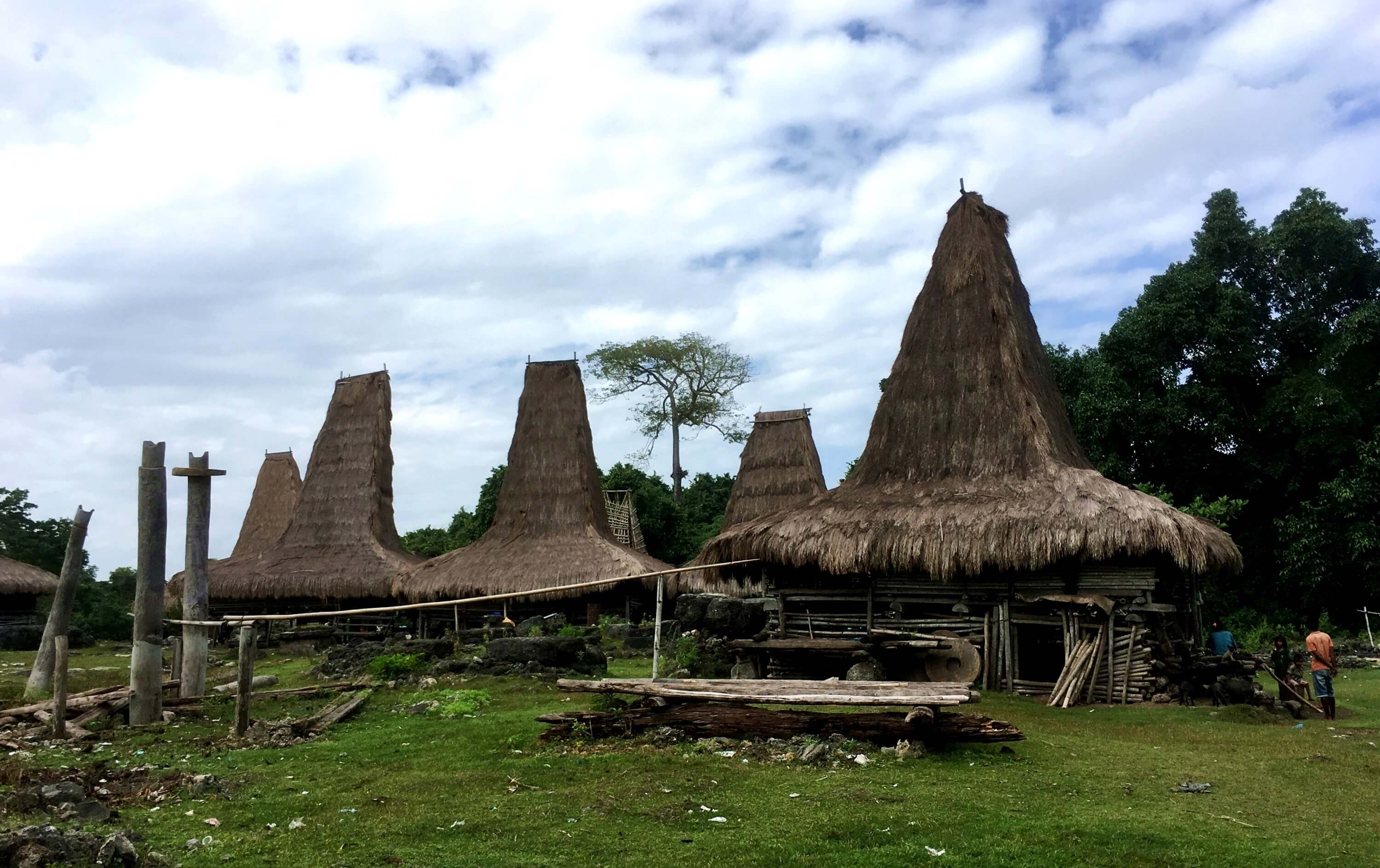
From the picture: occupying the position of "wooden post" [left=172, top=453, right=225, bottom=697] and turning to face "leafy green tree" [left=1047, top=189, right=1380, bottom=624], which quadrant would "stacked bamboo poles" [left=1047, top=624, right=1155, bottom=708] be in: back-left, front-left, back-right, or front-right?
front-right

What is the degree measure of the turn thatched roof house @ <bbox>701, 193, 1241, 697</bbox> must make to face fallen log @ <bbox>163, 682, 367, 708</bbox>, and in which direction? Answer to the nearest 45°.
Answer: approximately 90° to its right

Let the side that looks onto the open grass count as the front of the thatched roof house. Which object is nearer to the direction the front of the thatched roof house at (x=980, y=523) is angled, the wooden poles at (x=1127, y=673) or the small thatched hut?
the wooden poles

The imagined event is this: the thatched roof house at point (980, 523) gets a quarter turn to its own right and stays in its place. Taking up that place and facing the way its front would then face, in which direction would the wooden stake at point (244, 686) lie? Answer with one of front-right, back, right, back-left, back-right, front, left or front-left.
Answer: front-left

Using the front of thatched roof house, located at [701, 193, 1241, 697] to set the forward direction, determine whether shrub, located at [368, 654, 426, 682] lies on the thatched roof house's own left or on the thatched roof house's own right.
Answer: on the thatched roof house's own right

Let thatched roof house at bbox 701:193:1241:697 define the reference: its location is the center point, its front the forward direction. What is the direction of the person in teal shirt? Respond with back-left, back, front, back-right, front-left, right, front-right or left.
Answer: left

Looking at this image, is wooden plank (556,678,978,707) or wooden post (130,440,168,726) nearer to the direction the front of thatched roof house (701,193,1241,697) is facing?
the wooden plank

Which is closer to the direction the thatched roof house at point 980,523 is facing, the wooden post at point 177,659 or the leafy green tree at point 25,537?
the wooden post

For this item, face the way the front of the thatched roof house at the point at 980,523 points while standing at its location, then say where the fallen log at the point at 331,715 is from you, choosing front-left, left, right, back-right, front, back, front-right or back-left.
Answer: front-right

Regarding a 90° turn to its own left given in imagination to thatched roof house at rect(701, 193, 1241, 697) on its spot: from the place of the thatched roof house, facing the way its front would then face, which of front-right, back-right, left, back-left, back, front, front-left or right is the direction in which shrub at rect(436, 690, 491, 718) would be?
back-right

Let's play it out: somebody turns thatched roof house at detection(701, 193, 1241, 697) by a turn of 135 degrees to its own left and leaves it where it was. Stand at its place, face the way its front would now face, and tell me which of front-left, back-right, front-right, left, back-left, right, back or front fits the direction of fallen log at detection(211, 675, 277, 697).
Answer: back-left

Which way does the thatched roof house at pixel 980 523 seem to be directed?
toward the camera

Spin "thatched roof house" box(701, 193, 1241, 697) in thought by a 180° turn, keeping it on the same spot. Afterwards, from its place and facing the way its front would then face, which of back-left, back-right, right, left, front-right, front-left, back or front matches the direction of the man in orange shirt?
back-right

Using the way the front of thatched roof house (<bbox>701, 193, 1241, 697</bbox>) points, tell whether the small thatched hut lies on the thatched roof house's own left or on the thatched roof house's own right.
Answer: on the thatched roof house's own right

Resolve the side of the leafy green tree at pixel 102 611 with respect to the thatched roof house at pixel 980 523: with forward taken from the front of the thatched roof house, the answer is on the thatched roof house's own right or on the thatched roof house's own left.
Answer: on the thatched roof house's own right

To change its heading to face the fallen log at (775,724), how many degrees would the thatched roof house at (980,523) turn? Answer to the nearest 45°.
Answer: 0° — it already faces it

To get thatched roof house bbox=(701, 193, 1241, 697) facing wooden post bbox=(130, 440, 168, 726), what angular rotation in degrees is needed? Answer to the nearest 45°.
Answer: approximately 45° to its right

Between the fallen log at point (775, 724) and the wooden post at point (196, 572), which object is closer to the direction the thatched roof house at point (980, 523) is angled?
the fallen log
